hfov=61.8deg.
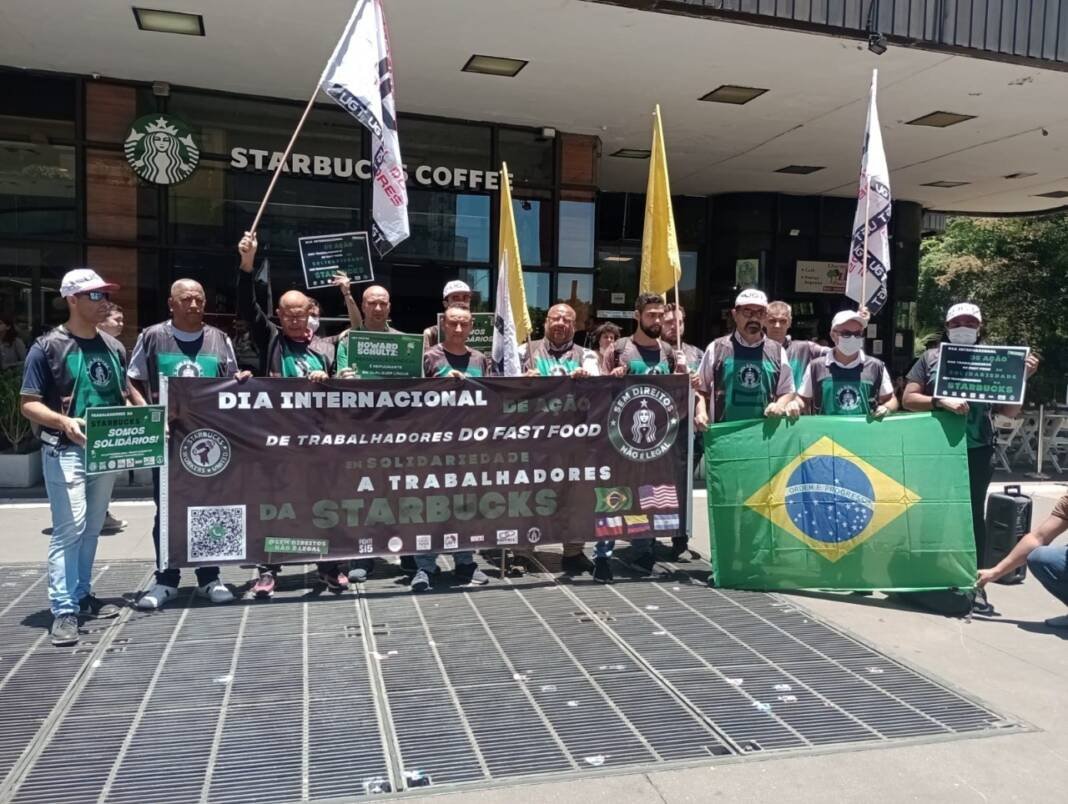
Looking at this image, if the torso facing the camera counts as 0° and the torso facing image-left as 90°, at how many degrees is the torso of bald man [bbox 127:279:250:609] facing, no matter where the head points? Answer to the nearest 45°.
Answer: approximately 0°

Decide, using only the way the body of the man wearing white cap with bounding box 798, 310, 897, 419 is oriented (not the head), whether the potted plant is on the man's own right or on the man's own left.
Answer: on the man's own right

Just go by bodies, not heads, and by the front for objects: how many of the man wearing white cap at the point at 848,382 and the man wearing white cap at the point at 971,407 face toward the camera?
2

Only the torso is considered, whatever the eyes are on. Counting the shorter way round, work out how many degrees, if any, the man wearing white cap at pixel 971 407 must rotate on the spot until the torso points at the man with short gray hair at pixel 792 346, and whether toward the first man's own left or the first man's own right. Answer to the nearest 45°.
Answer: approximately 90° to the first man's own right

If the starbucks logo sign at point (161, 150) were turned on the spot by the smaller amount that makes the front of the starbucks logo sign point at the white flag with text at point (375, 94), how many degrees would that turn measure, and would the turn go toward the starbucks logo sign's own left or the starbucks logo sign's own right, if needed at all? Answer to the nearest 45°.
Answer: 0° — it already faces it

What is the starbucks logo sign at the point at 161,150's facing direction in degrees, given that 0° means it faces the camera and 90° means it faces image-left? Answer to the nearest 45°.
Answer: approximately 0°

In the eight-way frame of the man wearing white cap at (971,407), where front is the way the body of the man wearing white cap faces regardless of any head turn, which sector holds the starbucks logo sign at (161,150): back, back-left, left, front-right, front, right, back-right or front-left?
right

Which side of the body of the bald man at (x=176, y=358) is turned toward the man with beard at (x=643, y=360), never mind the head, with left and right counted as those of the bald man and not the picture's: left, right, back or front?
left
